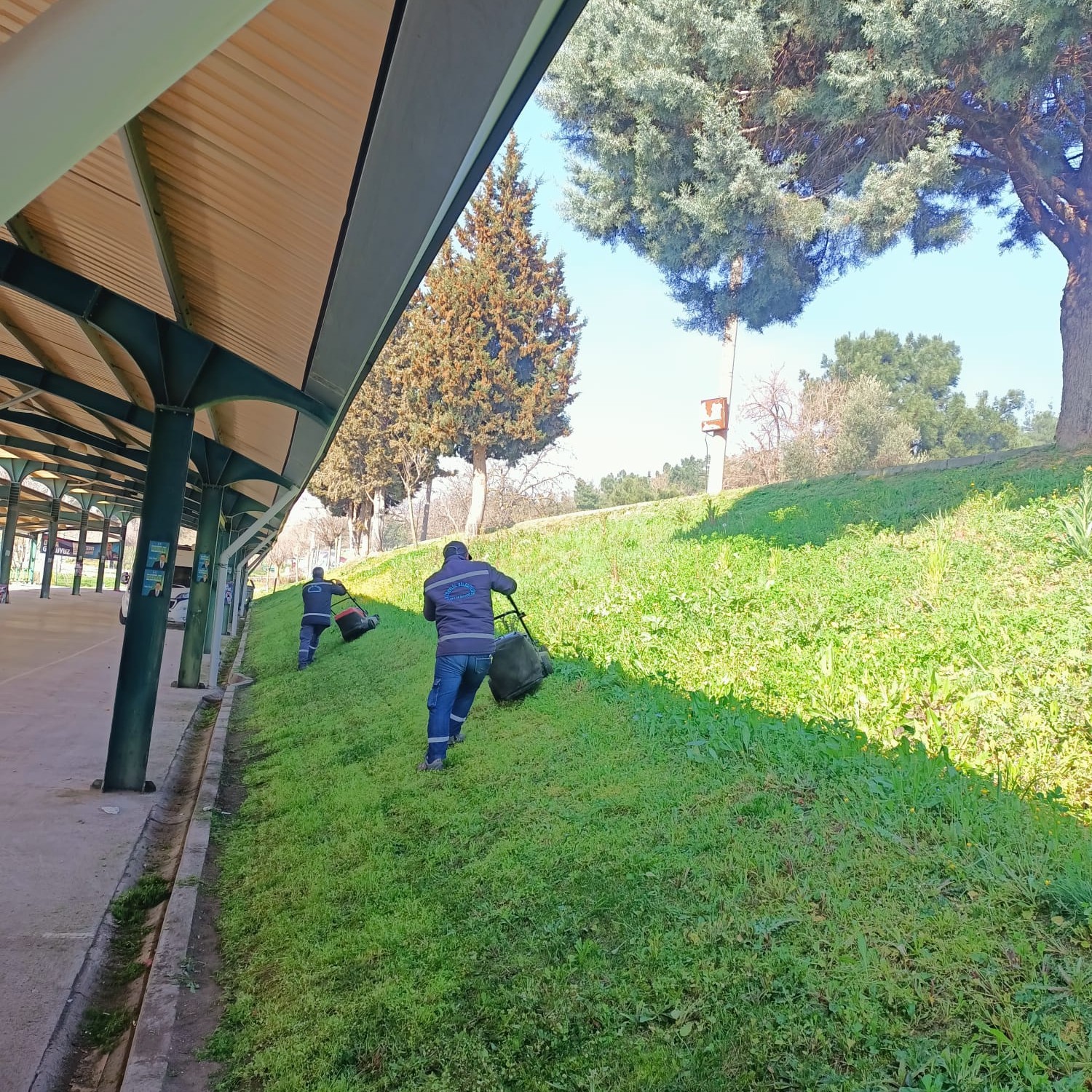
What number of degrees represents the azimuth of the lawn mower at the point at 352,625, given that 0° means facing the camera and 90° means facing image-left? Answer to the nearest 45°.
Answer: approximately 225°

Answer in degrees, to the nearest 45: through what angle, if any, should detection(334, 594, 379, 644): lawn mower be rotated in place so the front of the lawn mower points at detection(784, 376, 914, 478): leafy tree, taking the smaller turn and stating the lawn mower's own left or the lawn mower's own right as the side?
0° — it already faces it

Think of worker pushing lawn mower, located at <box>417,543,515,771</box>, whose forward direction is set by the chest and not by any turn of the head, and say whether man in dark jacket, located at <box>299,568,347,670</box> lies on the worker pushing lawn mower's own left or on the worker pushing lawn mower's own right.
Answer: on the worker pushing lawn mower's own left

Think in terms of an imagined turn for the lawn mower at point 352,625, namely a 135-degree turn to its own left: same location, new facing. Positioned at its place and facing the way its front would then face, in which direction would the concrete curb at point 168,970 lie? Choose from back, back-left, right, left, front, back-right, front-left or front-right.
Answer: left

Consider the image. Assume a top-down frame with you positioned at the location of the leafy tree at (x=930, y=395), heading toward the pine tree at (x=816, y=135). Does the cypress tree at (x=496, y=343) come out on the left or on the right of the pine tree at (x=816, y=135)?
right

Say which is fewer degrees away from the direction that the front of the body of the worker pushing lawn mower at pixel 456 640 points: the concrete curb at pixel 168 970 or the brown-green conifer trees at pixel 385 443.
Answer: the brown-green conifer trees

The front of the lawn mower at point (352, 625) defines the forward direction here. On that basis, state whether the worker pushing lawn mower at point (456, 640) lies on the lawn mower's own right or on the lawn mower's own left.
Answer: on the lawn mower's own right

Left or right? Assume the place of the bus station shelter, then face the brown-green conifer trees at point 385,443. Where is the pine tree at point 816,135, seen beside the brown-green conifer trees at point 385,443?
right

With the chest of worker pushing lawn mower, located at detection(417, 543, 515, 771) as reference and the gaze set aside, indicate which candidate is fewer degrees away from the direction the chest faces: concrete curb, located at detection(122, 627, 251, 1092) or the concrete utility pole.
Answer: the concrete utility pole

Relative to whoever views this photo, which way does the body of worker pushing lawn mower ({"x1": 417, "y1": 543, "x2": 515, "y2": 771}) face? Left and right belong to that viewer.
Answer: facing away from the viewer and to the right of the viewer

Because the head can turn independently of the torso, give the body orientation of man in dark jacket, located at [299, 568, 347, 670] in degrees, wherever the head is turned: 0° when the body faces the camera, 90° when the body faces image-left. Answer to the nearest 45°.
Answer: approximately 225°
